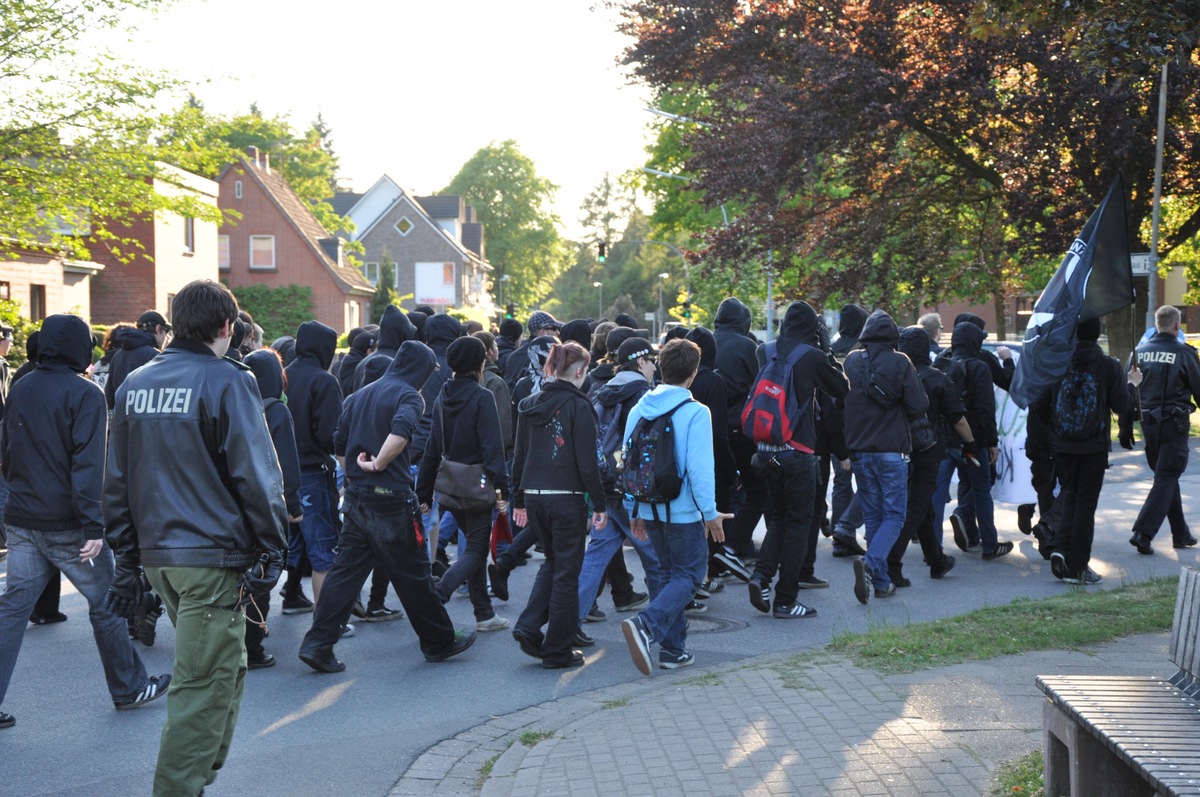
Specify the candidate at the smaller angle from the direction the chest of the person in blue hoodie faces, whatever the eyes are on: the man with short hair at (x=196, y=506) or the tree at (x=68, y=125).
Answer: the tree

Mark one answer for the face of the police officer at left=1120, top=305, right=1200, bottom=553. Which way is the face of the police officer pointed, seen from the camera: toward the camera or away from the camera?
away from the camera

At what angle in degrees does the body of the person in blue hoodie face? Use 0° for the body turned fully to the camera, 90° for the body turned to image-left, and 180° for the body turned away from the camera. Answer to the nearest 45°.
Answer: approximately 225°

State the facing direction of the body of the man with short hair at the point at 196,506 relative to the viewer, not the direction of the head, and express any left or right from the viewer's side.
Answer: facing away from the viewer and to the right of the viewer

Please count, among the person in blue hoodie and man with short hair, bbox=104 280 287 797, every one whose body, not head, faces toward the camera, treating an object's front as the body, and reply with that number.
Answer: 0

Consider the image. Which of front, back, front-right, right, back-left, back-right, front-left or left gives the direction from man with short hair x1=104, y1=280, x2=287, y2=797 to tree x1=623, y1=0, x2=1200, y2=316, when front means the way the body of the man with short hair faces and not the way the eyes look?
front

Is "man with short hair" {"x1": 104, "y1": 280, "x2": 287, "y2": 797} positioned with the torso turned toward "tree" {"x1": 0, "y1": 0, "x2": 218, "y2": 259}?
no

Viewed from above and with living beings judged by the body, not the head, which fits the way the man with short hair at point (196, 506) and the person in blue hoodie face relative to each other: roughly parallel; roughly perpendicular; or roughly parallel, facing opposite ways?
roughly parallel

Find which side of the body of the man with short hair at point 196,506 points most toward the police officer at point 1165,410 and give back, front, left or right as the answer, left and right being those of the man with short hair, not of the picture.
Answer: front

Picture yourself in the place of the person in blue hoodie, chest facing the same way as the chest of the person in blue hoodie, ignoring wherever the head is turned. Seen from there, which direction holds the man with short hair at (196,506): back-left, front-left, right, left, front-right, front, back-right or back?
back

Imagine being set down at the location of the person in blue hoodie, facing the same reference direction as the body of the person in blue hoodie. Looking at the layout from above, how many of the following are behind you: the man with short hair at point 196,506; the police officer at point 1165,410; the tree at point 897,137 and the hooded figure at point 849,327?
1

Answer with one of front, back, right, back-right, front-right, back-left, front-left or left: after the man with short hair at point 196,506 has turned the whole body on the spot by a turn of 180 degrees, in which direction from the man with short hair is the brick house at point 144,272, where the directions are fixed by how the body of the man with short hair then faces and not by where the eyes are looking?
back-right

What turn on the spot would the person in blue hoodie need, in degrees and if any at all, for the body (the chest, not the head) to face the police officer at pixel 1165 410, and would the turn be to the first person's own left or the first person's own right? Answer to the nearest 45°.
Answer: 0° — they already face them

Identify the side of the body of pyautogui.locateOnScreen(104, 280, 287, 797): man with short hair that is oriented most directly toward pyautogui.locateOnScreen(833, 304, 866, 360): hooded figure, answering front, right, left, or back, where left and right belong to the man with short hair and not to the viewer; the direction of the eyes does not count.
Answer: front
